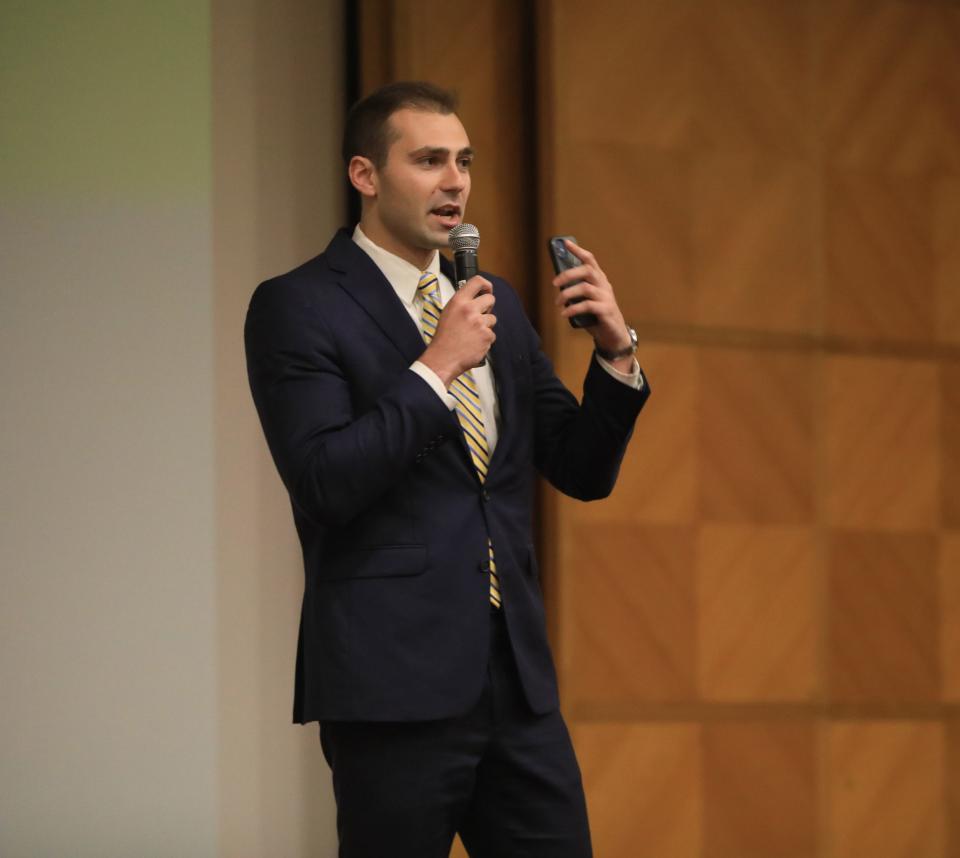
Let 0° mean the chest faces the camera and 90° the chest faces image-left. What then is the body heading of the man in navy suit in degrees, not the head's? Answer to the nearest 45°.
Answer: approximately 315°
